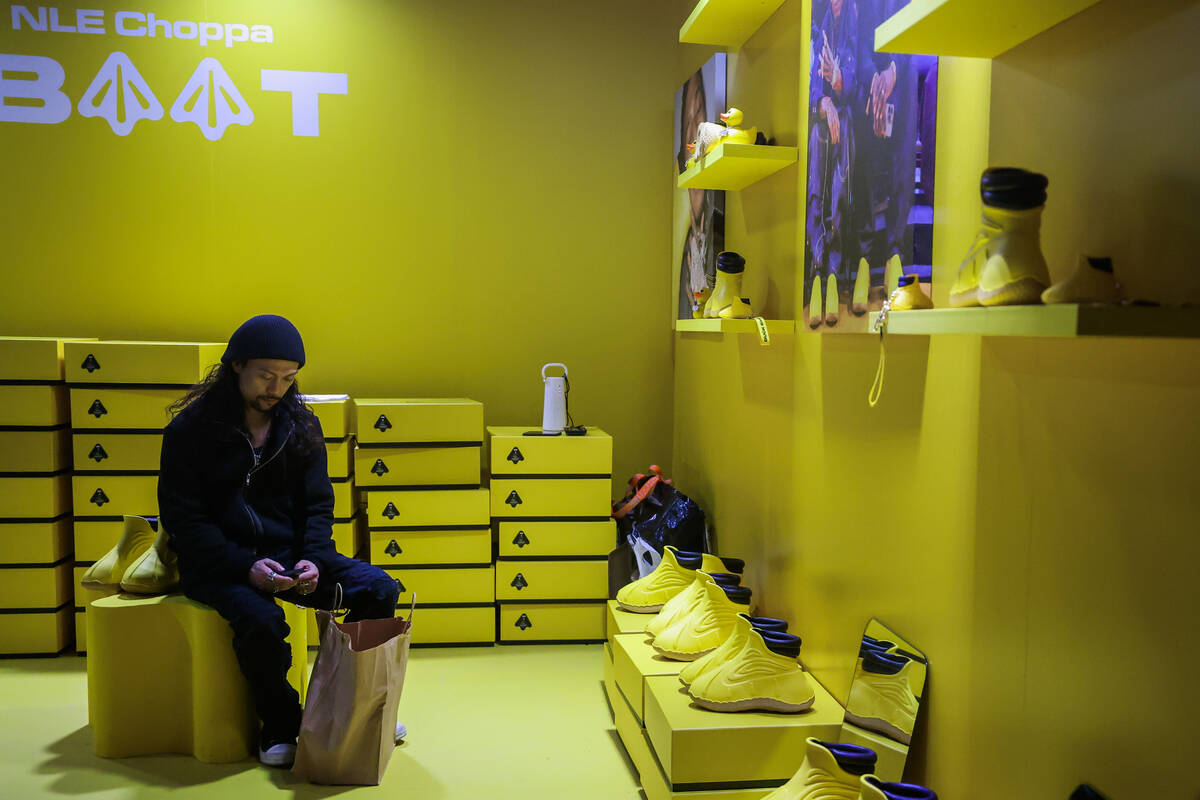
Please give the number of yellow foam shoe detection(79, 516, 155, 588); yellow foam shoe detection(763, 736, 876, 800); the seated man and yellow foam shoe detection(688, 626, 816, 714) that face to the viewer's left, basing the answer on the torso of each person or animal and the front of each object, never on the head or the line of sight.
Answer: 3

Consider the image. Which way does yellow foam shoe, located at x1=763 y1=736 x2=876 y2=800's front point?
to the viewer's left

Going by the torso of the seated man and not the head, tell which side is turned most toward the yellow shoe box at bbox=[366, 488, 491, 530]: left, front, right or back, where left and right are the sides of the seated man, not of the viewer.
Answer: left

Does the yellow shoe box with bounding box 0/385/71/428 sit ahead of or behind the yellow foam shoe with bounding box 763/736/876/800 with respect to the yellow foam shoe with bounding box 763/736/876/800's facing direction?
ahead

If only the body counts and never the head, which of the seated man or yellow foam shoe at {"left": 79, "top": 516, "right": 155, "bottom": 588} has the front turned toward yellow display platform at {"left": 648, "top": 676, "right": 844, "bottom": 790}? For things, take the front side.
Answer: the seated man

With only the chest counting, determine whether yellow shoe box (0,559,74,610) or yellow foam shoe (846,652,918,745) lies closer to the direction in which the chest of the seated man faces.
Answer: the yellow foam shoe

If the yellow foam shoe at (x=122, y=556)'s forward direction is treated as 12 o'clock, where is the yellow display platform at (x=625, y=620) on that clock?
The yellow display platform is roughly at 7 o'clock from the yellow foam shoe.

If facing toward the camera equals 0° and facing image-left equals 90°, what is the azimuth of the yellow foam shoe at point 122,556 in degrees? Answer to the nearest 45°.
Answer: approximately 90°

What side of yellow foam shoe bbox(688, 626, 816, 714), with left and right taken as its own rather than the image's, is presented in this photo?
left

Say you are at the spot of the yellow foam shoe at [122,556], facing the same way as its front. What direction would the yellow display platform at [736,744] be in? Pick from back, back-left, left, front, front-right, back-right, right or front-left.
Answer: back-left

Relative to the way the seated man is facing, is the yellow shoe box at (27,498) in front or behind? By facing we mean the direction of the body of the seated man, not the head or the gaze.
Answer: behind

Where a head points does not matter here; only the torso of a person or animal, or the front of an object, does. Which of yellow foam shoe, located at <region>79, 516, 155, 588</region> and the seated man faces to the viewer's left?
the yellow foam shoe

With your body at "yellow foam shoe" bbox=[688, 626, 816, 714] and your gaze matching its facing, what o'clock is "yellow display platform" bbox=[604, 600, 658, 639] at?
The yellow display platform is roughly at 2 o'clock from the yellow foam shoe.
